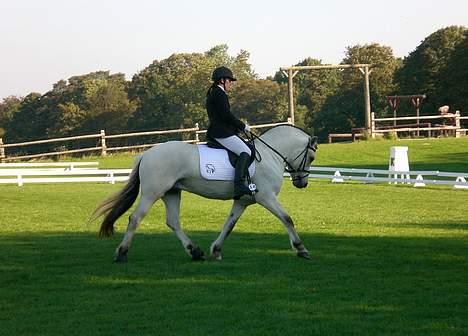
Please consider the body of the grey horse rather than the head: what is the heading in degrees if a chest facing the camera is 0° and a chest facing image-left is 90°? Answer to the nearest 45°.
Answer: approximately 270°

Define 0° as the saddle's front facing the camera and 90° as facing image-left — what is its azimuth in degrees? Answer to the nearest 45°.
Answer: approximately 270°

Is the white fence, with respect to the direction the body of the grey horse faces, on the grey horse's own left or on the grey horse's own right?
on the grey horse's own left

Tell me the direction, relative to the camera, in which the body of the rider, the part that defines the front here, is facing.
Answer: to the viewer's right

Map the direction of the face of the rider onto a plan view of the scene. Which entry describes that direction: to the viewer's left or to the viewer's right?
to the viewer's right
